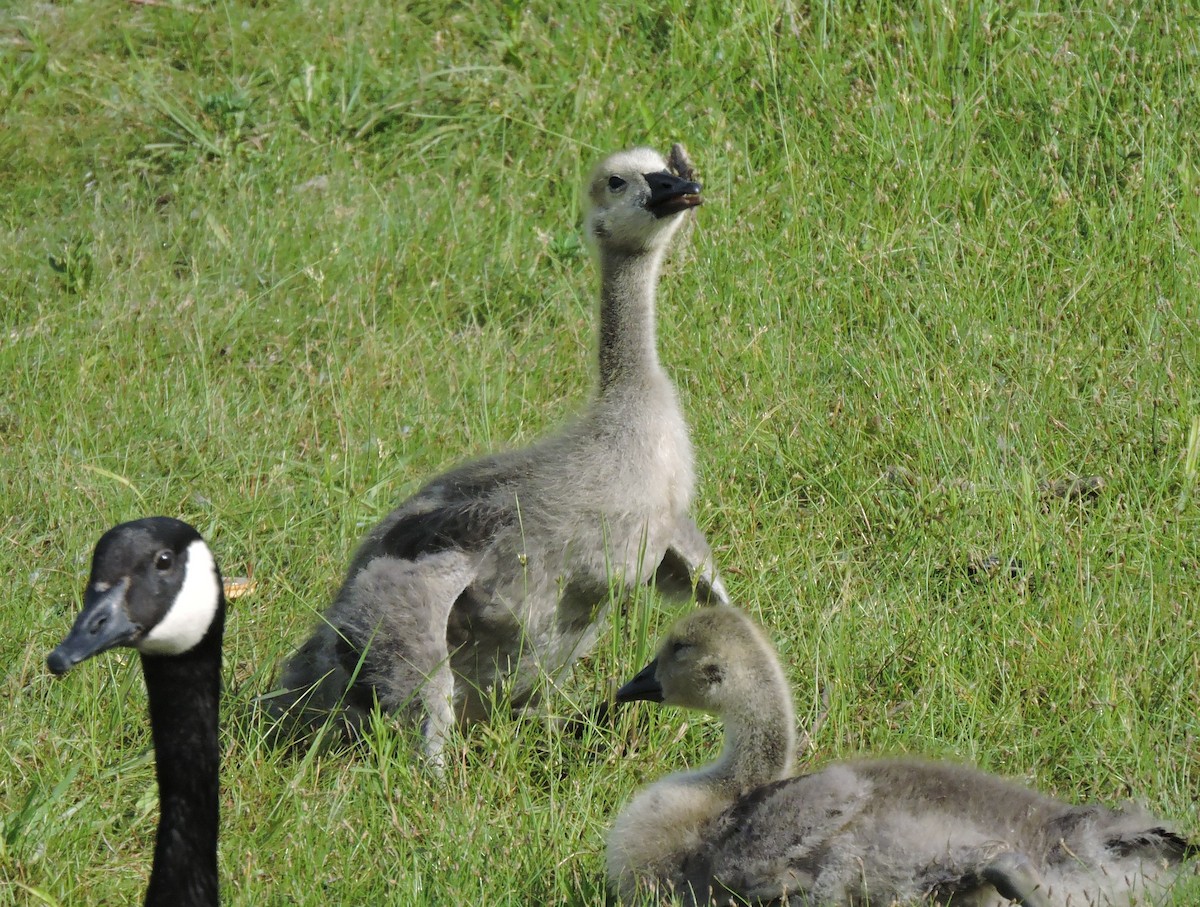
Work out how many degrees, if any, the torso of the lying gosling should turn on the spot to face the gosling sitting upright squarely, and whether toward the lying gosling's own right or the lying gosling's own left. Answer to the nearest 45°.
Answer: approximately 45° to the lying gosling's own right

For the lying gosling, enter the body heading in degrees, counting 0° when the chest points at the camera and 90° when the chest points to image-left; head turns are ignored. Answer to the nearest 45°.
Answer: approximately 90°
